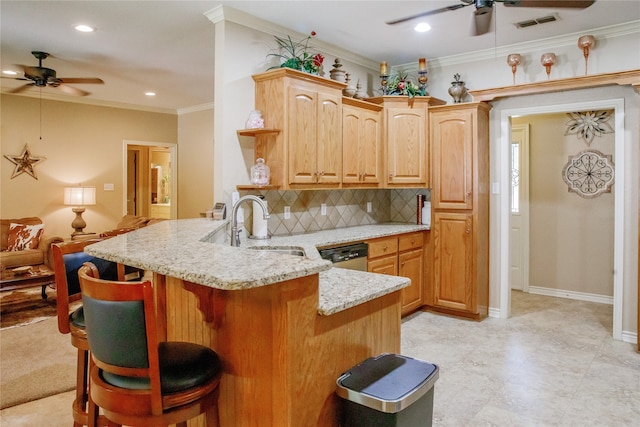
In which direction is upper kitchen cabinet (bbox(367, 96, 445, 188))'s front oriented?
toward the camera

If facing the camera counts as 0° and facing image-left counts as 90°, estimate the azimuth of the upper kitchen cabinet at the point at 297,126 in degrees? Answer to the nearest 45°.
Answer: approximately 315°

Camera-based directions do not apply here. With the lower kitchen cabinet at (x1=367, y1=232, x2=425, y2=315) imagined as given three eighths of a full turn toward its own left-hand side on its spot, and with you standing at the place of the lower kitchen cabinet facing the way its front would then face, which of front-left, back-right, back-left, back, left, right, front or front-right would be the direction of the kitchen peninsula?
back

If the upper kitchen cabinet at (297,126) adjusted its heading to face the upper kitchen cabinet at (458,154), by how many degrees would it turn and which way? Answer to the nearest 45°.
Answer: approximately 90° to its left

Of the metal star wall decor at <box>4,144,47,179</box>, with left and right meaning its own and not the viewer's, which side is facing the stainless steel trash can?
front

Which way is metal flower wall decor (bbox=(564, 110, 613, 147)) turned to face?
toward the camera

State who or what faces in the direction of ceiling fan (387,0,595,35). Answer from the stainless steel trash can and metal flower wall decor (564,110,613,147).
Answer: the metal flower wall decor

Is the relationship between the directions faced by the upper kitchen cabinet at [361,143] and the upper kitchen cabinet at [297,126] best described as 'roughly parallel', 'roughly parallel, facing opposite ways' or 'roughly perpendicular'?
roughly parallel

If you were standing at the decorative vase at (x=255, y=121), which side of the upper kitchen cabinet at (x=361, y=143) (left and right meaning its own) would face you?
right

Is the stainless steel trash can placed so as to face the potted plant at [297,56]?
no

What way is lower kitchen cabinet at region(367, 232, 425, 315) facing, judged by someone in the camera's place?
facing the viewer and to the right of the viewer

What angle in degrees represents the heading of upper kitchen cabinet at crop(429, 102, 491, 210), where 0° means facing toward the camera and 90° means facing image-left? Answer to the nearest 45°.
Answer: approximately 45°
